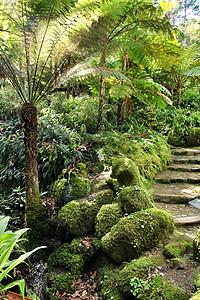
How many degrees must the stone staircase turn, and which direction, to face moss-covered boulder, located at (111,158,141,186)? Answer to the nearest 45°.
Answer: approximately 45° to its right

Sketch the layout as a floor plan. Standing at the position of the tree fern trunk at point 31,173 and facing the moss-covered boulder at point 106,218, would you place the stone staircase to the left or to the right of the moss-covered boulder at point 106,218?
left

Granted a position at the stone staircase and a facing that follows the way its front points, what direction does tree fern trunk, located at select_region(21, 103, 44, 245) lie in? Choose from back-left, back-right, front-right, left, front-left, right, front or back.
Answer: front-right

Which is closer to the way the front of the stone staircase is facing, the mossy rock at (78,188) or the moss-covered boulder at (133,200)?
the moss-covered boulder

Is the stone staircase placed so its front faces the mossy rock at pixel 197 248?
yes

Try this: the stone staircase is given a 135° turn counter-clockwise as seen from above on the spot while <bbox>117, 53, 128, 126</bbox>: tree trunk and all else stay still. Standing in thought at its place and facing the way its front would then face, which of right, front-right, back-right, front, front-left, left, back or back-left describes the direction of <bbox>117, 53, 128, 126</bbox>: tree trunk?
left

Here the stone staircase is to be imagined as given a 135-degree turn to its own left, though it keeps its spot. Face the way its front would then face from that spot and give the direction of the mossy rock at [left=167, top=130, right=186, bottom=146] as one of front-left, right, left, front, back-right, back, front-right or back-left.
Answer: front-left

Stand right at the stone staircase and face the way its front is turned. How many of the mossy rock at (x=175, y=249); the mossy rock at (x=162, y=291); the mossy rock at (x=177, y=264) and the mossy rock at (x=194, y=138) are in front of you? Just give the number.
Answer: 3

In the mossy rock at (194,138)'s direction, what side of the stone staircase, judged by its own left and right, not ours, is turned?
back

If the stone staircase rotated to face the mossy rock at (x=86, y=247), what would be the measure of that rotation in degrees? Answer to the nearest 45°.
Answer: approximately 45° to its right

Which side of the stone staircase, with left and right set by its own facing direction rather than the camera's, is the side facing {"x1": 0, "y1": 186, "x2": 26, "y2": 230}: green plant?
right

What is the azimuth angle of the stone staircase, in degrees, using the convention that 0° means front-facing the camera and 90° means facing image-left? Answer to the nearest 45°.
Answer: approximately 0°
